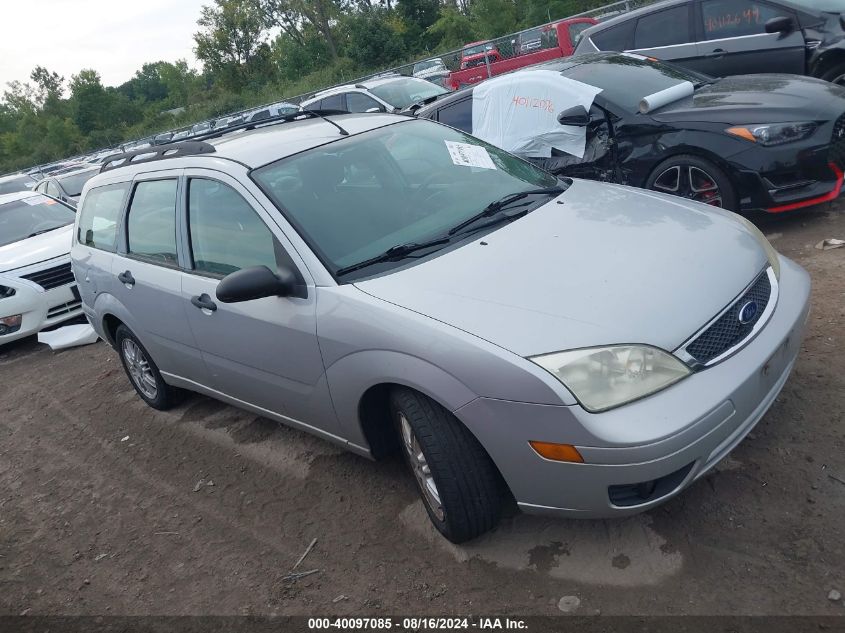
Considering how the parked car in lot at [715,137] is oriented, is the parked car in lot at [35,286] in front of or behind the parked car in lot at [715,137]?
behind

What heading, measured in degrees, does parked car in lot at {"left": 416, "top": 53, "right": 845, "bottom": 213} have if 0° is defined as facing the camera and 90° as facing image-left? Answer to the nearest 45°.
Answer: approximately 315°

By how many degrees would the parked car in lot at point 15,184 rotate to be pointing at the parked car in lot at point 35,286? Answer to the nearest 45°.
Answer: approximately 45° to its right

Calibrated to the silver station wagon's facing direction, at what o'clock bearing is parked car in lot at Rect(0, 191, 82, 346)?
The parked car in lot is roughly at 6 o'clock from the silver station wagon.

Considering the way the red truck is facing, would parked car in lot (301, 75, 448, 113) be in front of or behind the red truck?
behind

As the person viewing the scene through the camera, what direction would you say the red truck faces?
facing away from the viewer and to the right of the viewer

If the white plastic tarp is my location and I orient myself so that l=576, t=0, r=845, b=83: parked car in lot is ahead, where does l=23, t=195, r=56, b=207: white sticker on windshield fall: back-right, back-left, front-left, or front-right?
back-left

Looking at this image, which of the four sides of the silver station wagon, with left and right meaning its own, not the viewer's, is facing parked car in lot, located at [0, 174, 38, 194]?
back
